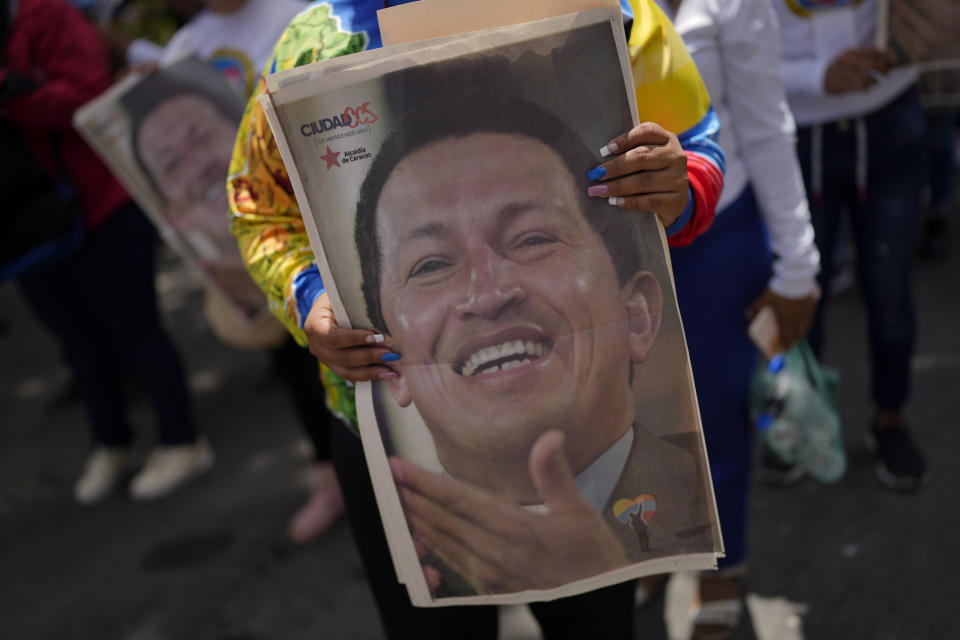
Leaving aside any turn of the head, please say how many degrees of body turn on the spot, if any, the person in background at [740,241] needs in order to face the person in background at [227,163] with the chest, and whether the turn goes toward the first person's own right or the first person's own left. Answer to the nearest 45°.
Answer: approximately 90° to the first person's own right

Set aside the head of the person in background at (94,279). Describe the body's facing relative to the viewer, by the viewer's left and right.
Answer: facing the viewer and to the left of the viewer

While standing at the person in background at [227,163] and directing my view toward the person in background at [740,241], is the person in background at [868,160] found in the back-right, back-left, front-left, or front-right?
front-left

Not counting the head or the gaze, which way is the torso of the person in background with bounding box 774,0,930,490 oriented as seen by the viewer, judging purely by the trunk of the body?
toward the camera

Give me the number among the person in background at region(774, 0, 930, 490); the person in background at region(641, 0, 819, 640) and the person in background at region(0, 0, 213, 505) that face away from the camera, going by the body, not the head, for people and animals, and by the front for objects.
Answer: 0

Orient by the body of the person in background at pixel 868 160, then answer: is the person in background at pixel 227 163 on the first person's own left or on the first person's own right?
on the first person's own right

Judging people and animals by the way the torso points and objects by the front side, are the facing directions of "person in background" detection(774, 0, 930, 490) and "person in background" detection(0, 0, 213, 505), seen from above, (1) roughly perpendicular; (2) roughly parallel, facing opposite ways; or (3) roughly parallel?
roughly parallel

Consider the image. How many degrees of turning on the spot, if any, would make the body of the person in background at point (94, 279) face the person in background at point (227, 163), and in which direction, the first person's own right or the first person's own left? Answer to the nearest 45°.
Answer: approximately 90° to the first person's own left

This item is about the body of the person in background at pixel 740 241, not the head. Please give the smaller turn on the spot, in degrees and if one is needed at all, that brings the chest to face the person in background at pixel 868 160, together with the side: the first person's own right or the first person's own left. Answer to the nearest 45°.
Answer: approximately 180°

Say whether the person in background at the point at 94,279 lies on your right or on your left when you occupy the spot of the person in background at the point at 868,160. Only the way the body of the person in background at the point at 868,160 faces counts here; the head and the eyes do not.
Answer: on your right

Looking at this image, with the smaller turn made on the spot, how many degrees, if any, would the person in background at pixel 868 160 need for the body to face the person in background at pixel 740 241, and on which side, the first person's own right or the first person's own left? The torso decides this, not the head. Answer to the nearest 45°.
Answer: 0° — they already face them

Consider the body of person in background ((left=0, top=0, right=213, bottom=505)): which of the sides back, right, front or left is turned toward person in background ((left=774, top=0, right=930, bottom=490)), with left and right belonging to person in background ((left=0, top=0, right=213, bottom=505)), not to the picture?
left
